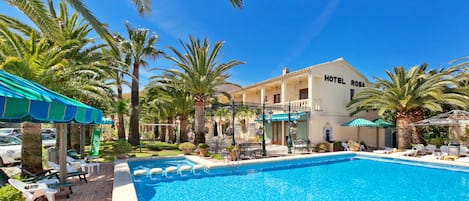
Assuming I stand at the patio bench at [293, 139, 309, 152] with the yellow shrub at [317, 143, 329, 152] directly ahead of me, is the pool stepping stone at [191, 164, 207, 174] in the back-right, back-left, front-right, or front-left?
back-right

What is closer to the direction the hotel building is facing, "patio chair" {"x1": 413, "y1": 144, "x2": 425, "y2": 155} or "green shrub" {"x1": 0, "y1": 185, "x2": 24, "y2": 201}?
the green shrub

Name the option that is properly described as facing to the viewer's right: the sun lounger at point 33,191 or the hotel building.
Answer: the sun lounger

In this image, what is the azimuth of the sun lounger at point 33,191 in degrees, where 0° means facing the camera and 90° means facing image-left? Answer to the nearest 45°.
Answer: approximately 270°

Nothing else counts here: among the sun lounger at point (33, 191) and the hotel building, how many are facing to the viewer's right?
1

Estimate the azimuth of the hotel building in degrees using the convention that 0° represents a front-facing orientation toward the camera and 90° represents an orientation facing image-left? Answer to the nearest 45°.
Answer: approximately 45°
